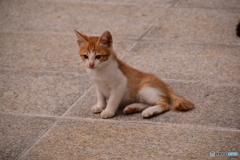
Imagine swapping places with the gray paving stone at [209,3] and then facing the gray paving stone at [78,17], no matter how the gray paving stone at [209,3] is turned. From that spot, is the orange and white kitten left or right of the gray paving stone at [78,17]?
left

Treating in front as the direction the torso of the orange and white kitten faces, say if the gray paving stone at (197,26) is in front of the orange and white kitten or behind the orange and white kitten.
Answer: behind

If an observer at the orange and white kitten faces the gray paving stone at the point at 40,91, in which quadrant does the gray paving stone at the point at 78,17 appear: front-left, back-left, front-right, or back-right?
front-right

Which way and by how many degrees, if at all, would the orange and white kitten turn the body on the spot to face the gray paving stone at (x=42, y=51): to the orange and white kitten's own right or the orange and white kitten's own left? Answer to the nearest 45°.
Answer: approximately 90° to the orange and white kitten's own right

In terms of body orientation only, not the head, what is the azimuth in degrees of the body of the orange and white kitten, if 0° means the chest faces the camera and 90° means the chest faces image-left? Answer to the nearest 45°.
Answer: approximately 45°

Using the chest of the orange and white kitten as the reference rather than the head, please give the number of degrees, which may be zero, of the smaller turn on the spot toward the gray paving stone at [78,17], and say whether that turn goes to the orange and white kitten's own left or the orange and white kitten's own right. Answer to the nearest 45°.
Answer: approximately 135° to the orange and white kitten's own right

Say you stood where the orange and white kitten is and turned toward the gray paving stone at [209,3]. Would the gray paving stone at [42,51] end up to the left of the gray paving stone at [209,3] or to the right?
left

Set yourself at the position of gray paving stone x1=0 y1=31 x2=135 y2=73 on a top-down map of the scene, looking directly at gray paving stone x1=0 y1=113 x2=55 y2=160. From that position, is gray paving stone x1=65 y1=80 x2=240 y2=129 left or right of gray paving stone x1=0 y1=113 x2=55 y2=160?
left

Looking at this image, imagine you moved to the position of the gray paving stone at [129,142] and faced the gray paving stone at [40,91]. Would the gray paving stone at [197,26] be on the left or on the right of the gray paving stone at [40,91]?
right

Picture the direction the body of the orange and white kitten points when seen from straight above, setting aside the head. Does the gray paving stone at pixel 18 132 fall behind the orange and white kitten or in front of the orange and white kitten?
in front

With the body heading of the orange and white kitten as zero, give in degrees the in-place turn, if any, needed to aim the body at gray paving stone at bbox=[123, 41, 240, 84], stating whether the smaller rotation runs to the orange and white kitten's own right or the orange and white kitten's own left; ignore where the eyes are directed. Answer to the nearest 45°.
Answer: approximately 180°
